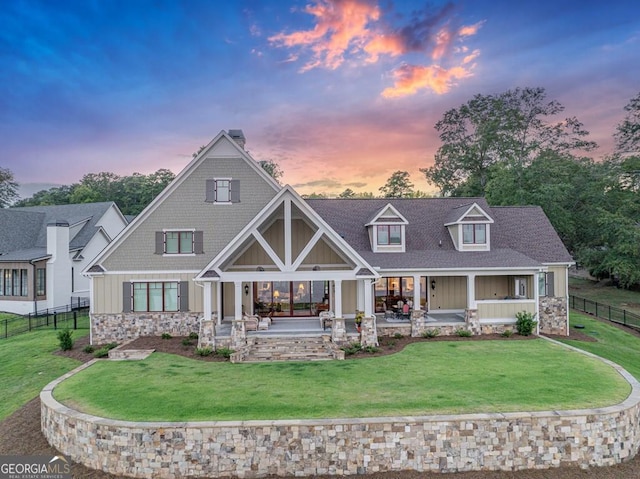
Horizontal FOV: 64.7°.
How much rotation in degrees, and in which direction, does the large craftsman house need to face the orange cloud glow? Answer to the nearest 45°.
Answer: approximately 135° to its left

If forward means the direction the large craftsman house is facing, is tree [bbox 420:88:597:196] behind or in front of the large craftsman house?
behind

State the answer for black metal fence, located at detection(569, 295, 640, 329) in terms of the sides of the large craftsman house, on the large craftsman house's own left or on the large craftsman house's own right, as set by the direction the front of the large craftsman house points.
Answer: on the large craftsman house's own left

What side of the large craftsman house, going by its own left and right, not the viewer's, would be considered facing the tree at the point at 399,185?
back

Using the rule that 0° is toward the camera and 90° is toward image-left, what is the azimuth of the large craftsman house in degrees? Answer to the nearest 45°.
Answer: approximately 0°

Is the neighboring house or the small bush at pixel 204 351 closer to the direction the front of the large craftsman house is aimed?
the small bush

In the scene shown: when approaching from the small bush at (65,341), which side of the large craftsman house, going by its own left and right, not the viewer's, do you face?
right
